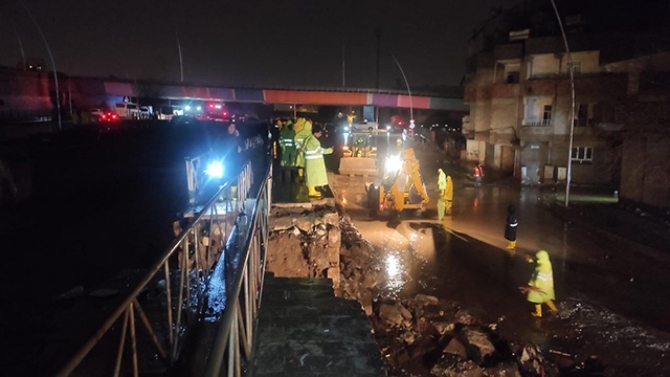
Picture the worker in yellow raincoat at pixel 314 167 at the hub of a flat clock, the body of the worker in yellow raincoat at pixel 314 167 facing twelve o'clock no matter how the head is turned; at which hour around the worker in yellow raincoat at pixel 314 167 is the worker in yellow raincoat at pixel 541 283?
the worker in yellow raincoat at pixel 541 283 is roughly at 1 o'clock from the worker in yellow raincoat at pixel 314 167.

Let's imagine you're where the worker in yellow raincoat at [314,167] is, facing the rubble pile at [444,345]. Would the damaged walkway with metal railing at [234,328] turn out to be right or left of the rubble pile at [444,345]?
right

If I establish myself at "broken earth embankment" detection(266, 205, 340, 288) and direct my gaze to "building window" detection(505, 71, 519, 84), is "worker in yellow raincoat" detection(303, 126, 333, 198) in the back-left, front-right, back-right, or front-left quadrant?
front-left

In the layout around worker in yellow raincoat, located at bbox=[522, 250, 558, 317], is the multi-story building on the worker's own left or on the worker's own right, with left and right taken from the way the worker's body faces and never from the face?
on the worker's own right

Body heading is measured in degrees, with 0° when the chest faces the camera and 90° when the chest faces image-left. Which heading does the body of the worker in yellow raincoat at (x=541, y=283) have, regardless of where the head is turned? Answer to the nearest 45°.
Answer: approximately 90°

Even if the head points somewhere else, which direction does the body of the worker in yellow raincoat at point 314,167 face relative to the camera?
to the viewer's right

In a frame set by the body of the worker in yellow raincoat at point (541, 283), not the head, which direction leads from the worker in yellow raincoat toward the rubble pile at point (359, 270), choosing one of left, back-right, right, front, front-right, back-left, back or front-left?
front

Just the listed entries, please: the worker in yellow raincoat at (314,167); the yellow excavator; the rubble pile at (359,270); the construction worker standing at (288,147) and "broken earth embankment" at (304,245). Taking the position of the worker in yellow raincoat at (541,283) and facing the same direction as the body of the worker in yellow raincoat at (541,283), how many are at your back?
0
